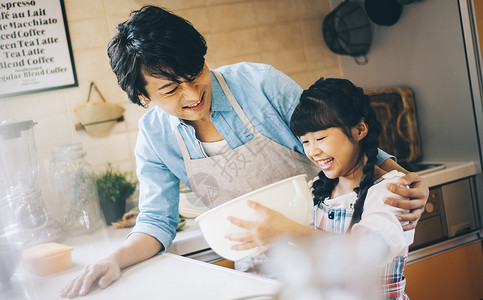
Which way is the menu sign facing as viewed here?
toward the camera

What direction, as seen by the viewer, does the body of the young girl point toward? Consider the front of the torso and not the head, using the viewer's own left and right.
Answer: facing the viewer and to the left of the viewer

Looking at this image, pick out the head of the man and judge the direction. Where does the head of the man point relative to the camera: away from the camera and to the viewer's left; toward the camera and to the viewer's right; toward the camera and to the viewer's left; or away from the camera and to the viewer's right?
toward the camera and to the viewer's right

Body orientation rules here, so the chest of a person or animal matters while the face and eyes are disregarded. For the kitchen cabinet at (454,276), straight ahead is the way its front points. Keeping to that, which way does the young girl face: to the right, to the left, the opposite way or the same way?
the same way

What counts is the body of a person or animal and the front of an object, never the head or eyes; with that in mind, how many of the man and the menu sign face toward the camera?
2

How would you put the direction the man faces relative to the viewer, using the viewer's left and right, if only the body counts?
facing the viewer

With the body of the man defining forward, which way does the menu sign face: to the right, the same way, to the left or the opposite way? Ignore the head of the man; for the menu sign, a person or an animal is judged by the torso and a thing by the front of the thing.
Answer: the same way
